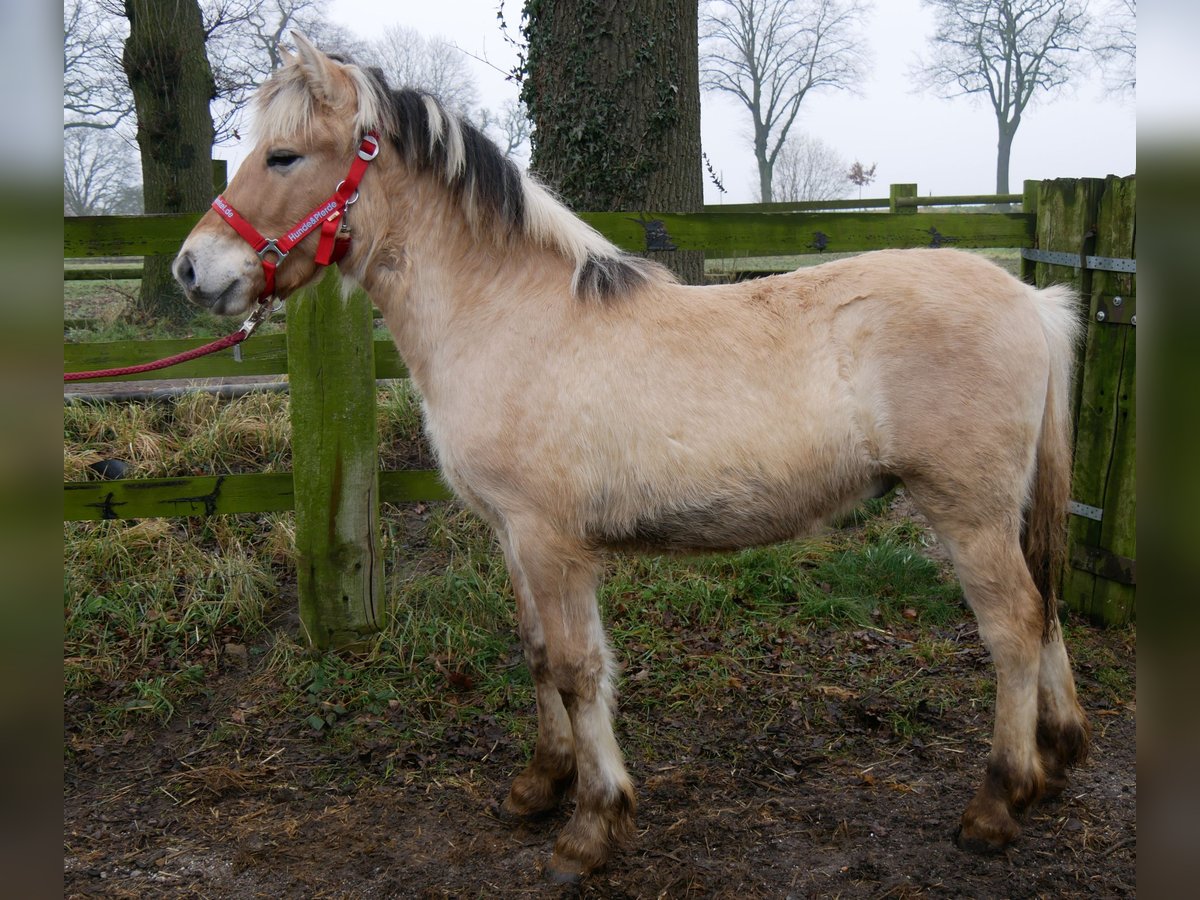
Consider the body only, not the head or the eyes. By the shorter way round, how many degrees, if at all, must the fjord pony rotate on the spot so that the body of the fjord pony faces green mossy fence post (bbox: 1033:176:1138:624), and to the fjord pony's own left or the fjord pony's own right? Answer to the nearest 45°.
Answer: approximately 135° to the fjord pony's own right

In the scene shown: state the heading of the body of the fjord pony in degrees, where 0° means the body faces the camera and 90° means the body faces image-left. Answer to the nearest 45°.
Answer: approximately 90°

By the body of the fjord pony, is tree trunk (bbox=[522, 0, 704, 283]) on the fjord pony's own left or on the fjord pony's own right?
on the fjord pony's own right

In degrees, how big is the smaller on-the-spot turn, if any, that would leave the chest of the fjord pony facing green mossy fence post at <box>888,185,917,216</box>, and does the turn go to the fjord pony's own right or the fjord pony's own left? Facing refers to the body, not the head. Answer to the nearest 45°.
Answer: approximately 90° to the fjord pony's own right

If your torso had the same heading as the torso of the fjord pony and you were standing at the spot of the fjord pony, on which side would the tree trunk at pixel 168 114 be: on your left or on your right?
on your right

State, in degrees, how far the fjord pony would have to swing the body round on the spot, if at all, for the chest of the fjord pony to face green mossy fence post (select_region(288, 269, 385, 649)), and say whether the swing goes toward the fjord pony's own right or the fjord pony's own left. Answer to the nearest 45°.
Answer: approximately 45° to the fjord pony's own right

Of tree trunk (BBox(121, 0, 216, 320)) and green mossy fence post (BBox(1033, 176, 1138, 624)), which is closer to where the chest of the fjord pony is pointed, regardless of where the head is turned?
the tree trunk
